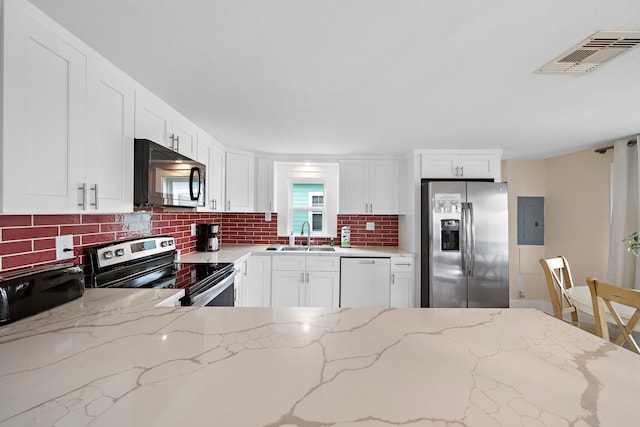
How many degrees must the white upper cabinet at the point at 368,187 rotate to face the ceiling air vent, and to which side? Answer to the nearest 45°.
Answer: approximately 45° to its left

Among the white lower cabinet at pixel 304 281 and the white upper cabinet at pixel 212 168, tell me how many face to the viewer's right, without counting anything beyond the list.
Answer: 1

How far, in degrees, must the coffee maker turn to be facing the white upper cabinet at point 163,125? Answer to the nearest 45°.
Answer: approximately 45° to its right

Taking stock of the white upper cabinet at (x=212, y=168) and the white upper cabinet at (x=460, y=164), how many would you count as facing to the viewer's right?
1

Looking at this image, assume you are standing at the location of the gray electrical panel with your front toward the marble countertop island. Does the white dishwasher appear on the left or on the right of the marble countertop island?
right

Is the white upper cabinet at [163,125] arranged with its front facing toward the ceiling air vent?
yes

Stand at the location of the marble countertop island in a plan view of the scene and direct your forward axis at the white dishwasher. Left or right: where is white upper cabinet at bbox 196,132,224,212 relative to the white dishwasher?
left

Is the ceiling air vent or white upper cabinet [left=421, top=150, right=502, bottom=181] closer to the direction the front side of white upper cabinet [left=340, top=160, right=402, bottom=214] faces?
the ceiling air vent
